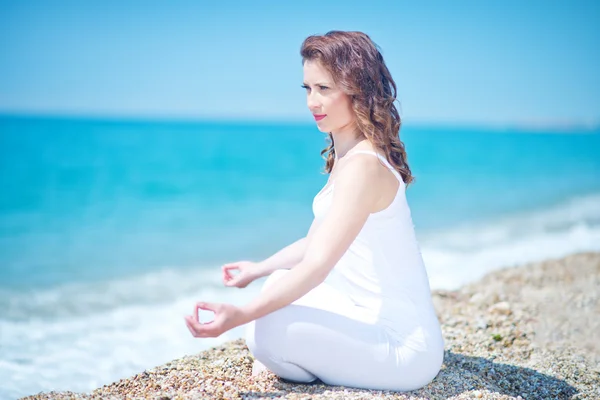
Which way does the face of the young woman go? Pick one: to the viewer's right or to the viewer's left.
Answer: to the viewer's left

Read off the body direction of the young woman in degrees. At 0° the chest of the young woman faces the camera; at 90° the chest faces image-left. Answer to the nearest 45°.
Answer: approximately 90°
